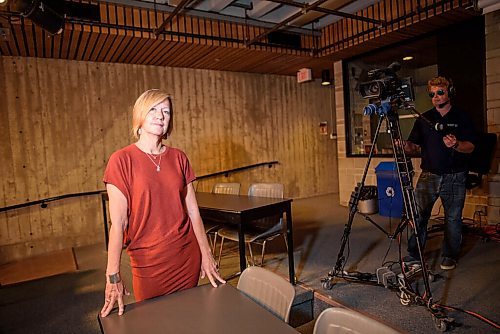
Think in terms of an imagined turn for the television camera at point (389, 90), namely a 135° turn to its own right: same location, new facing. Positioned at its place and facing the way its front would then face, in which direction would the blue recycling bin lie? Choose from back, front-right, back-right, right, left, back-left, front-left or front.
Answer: front

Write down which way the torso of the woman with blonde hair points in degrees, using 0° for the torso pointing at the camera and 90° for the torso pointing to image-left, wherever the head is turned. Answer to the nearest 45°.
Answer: approximately 315°

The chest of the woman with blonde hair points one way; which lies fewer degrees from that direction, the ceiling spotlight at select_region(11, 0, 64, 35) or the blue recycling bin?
the blue recycling bin

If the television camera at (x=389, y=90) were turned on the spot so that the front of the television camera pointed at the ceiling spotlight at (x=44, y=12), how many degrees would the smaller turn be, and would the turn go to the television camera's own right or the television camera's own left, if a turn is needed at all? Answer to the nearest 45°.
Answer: approximately 45° to the television camera's own right

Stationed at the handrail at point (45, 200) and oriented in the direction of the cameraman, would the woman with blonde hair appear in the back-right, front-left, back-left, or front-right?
front-right

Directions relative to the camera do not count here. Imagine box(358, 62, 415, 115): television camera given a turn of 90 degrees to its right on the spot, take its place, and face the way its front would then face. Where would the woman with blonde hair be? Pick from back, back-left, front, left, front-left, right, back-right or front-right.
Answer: left

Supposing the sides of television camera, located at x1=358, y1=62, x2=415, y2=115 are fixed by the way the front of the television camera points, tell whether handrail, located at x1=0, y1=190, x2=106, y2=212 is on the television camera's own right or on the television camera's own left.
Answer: on the television camera's own right

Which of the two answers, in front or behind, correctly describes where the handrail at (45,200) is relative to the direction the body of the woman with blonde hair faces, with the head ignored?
behind

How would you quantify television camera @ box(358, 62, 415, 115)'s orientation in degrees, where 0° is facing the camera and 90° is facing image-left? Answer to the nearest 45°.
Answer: approximately 45°

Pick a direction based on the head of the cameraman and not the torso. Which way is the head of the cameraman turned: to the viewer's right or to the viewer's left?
to the viewer's left
